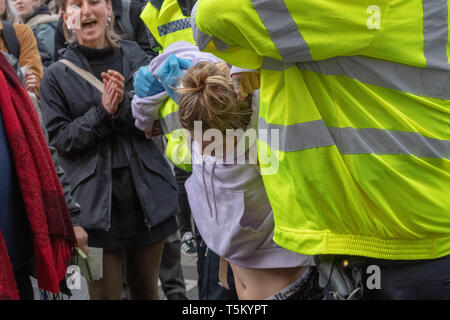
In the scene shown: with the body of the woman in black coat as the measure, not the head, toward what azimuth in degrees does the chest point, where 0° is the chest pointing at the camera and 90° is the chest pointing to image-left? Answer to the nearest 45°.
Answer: approximately 0°
